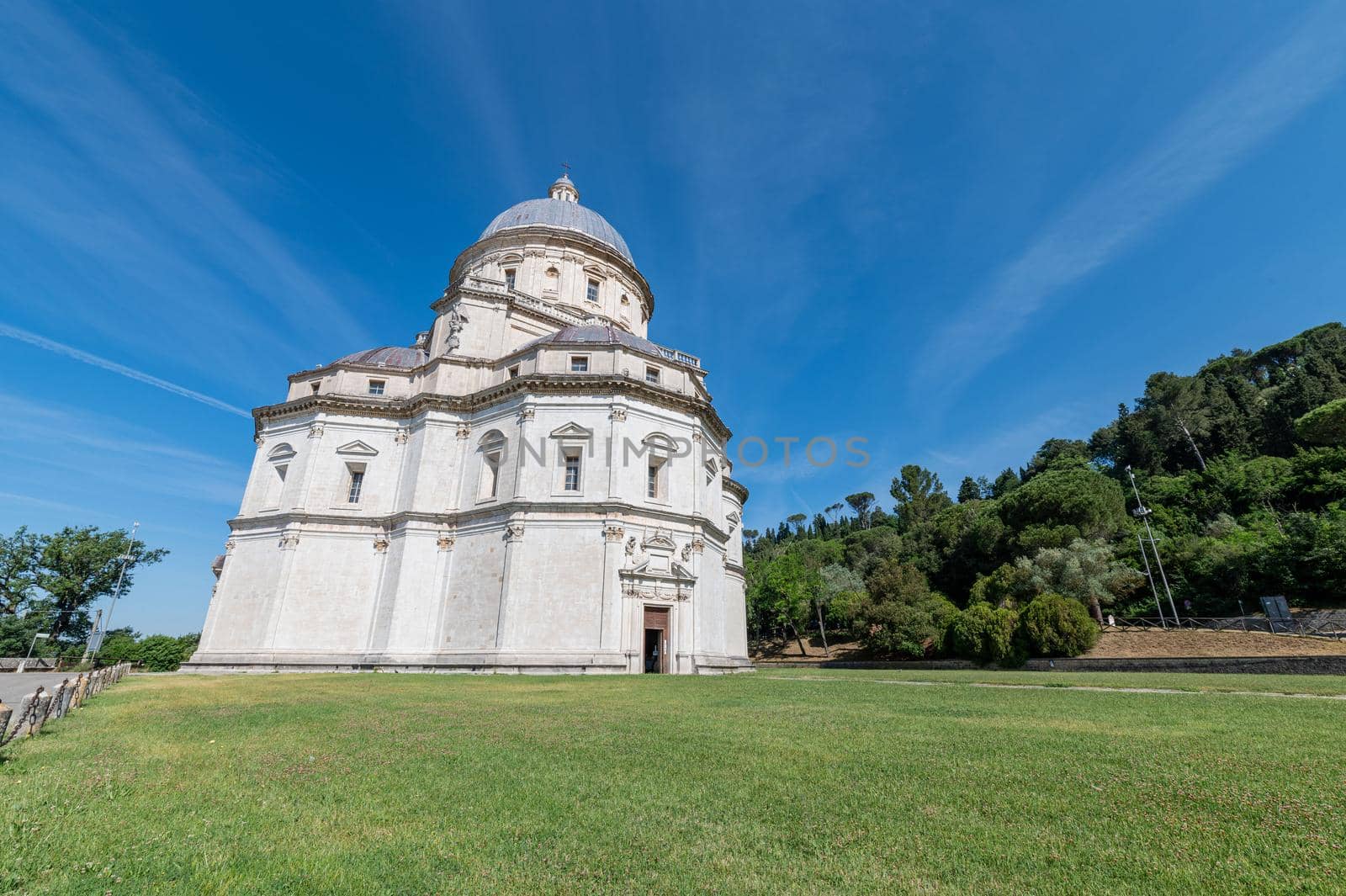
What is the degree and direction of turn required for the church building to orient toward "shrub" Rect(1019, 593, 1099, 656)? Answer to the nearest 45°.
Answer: approximately 45° to its left

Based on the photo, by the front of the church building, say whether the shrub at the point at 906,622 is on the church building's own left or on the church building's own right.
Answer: on the church building's own left

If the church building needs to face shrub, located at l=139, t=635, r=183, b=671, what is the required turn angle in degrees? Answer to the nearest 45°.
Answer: approximately 180°

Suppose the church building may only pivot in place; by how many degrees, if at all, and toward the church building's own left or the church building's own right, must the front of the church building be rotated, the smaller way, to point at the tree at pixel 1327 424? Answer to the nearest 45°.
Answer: approximately 45° to the church building's own left

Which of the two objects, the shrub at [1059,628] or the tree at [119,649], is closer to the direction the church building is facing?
the shrub

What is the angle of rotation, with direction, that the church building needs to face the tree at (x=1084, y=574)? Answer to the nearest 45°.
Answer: approximately 45° to its left

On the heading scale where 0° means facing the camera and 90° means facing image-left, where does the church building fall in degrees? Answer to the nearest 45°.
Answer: approximately 315°

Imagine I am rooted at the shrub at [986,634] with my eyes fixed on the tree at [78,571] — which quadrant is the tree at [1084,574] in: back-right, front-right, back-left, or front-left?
back-right
